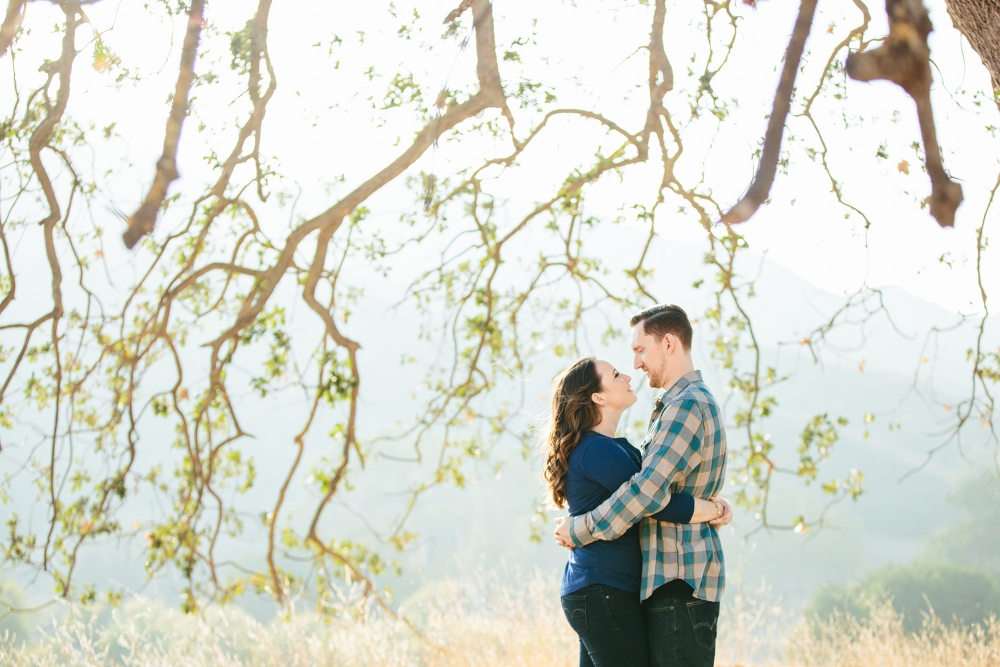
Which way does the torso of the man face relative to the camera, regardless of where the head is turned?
to the viewer's left

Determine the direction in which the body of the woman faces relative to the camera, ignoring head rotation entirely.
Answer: to the viewer's right

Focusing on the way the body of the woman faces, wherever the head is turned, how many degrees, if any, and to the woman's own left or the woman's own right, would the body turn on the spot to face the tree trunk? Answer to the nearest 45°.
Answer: approximately 45° to the woman's own right

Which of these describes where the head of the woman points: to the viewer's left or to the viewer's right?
to the viewer's right

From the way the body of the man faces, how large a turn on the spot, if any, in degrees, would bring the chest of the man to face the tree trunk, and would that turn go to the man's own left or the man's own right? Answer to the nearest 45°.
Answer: approximately 135° to the man's own left

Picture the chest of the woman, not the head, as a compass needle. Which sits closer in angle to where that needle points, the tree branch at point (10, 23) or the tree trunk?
the tree trunk

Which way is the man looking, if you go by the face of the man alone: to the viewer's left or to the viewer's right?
to the viewer's left

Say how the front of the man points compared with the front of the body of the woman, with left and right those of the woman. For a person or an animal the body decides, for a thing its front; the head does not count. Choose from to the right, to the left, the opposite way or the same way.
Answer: the opposite way

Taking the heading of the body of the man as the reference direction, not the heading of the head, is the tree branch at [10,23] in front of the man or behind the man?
in front
